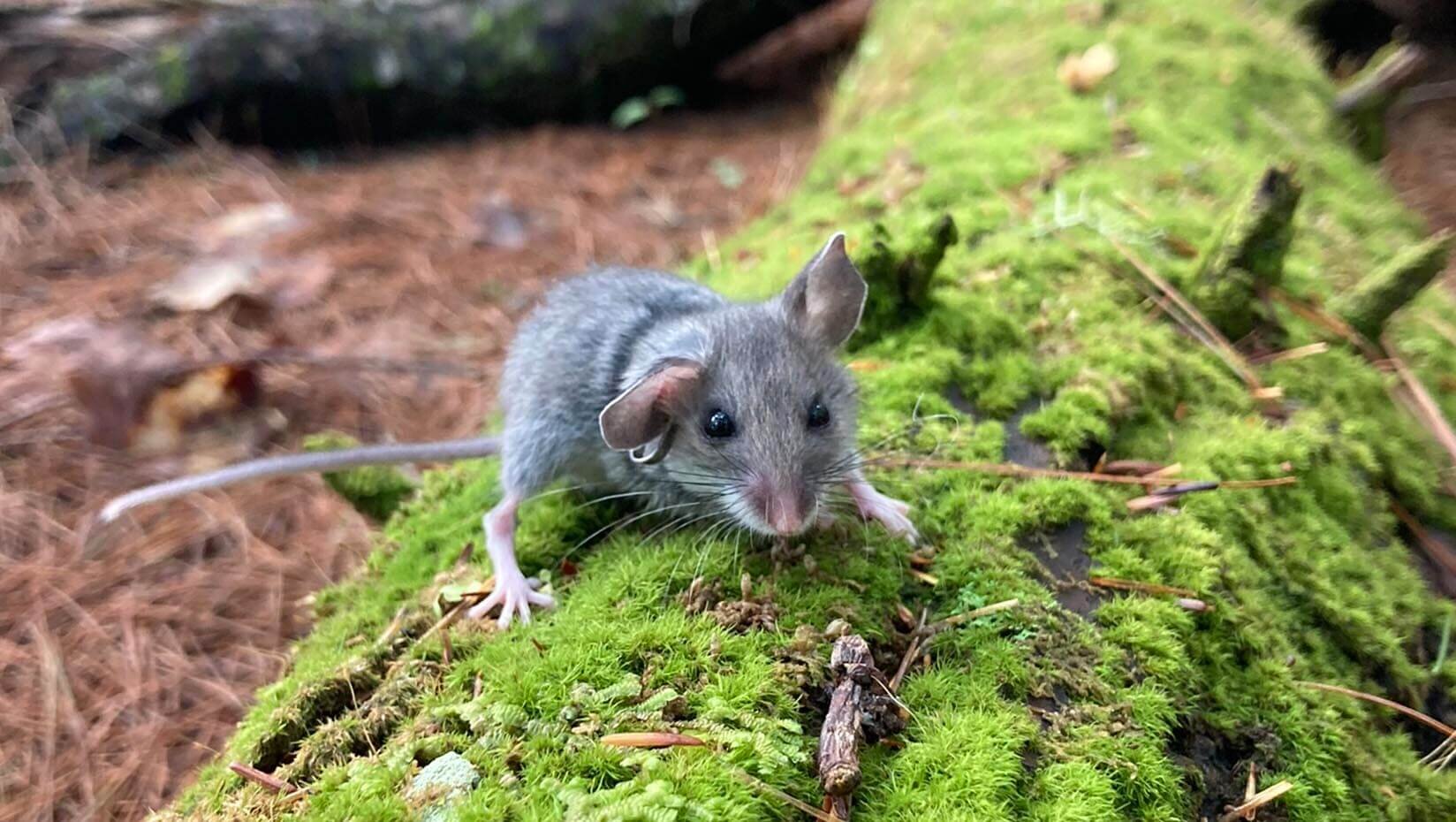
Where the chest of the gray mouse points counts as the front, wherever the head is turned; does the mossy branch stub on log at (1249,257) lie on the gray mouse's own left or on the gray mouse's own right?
on the gray mouse's own left

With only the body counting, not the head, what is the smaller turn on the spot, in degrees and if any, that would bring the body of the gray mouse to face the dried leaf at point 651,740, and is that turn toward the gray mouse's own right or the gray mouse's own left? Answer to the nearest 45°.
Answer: approximately 45° to the gray mouse's own right

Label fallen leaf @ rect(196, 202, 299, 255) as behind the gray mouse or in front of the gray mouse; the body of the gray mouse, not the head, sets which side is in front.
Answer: behind

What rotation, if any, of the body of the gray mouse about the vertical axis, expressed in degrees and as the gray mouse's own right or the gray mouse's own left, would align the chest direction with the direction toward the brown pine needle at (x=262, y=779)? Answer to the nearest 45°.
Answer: approximately 90° to the gray mouse's own right

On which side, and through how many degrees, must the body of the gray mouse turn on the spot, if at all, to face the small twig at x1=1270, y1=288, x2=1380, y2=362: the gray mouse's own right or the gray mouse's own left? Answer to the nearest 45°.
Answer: approximately 45° to the gray mouse's own left

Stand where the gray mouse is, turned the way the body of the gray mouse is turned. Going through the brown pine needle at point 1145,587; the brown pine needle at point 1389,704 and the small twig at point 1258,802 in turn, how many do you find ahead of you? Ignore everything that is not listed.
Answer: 3

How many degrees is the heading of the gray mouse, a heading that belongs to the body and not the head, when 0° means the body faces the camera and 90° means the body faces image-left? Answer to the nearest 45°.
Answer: approximately 315°

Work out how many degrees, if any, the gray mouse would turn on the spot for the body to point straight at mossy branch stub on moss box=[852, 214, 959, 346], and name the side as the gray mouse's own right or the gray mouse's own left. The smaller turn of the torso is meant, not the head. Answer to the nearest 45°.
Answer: approximately 90° to the gray mouse's own left

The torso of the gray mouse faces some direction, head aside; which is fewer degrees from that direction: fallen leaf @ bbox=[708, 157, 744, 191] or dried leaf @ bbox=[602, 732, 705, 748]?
the dried leaf

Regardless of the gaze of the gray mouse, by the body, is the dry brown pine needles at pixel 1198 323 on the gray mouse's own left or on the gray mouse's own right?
on the gray mouse's own left

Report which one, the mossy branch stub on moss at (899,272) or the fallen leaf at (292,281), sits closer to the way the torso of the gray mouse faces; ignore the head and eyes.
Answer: the mossy branch stub on moss

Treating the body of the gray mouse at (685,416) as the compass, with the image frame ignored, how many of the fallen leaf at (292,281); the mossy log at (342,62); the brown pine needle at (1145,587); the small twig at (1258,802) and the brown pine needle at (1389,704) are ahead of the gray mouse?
3

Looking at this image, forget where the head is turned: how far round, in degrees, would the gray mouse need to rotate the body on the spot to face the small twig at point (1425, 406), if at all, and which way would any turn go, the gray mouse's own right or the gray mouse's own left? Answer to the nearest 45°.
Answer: approximately 45° to the gray mouse's own left

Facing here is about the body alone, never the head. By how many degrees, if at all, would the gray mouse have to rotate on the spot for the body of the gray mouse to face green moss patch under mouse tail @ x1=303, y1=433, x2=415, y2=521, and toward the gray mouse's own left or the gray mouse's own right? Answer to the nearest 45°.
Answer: approximately 180°

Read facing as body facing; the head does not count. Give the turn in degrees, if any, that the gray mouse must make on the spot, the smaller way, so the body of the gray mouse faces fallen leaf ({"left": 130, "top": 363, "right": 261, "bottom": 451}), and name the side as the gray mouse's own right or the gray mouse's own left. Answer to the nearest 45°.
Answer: approximately 180°
